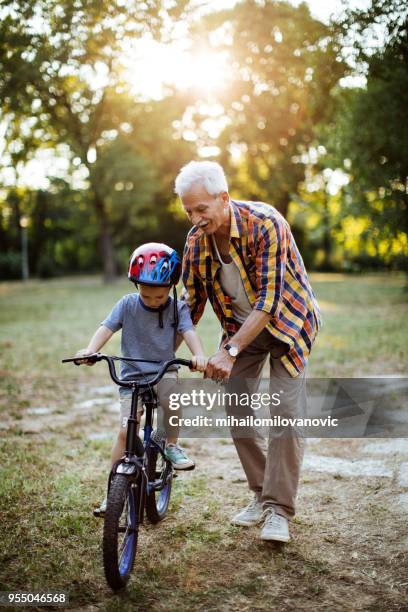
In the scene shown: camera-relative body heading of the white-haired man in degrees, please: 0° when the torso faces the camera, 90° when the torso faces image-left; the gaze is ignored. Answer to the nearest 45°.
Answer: approximately 45°

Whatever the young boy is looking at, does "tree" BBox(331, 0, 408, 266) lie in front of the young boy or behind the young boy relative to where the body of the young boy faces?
behind

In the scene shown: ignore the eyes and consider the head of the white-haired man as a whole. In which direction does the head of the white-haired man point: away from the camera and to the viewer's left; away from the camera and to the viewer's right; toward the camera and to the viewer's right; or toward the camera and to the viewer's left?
toward the camera and to the viewer's left
